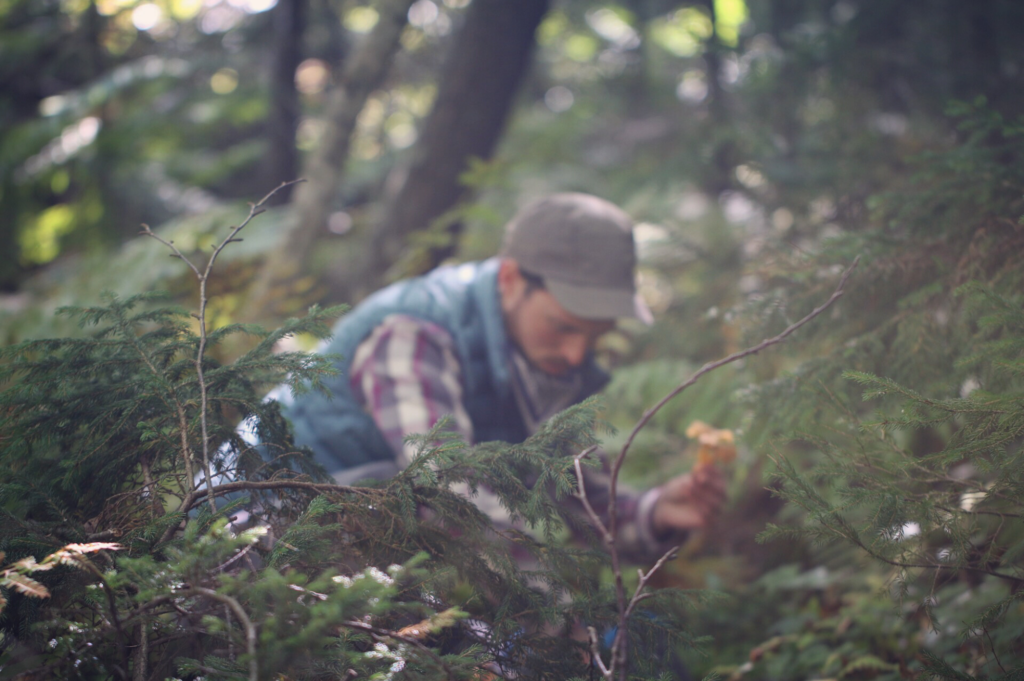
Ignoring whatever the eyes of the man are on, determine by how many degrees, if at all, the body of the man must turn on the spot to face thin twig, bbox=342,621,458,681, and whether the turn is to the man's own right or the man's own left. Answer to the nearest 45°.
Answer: approximately 45° to the man's own right

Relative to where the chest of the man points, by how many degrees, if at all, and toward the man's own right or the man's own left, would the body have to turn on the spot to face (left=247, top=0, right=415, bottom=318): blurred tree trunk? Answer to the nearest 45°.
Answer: approximately 135° to the man's own left

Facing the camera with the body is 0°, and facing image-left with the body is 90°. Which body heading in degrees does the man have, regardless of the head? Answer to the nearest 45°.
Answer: approximately 315°

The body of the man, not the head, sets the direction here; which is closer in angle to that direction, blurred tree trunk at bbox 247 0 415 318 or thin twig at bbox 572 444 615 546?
the thin twig

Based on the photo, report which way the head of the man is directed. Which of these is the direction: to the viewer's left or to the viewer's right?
to the viewer's right

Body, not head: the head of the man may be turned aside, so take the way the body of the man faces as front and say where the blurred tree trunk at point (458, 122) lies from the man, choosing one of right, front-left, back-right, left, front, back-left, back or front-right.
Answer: back-left

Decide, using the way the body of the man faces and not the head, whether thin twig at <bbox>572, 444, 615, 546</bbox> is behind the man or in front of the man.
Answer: in front
